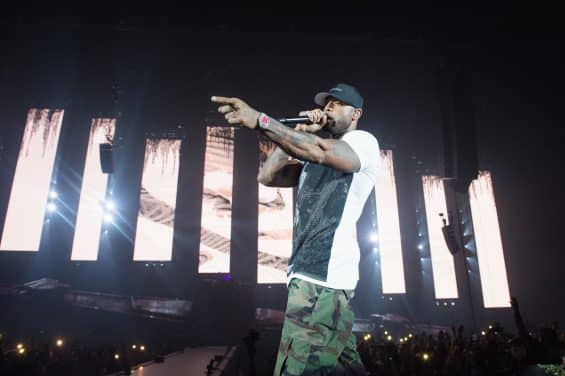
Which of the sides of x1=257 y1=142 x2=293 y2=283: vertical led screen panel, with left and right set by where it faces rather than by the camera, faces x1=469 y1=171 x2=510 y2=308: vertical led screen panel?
left

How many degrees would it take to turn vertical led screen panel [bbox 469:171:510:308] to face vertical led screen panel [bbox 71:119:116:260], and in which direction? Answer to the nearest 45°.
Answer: approximately 45° to its right

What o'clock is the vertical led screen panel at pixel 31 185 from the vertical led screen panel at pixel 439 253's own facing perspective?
the vertical led screen panel at pixel 31 185 is roughly at 2 o'clock from the vertical led screen panel at pixel 439 253.

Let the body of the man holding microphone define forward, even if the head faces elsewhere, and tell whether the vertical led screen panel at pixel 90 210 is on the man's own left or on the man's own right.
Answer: on the man's own right

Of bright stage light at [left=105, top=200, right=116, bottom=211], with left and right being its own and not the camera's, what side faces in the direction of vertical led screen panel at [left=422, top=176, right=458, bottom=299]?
left

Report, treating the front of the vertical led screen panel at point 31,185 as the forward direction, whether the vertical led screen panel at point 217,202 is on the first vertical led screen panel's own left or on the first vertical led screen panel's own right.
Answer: on the first vertical led screen panel's own left

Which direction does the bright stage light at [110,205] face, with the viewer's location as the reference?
facing the viewer

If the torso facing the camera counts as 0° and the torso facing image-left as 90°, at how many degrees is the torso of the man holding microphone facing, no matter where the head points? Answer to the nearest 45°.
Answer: approximately 45°

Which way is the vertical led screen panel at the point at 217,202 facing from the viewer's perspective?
toward the camera

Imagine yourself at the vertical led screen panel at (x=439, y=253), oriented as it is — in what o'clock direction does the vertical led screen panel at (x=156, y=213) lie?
the vertical led screen panel at (x=156, y=213) is roughly at 2 o'clock from the vertical led screen panel at (x=439, y=253).

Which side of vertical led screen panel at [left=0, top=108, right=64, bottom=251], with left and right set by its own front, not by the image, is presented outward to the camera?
front
